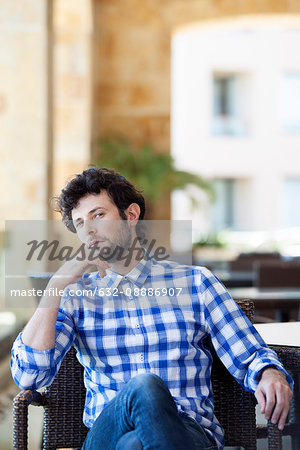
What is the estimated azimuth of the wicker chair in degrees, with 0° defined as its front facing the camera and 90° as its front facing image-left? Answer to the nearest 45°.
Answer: approximately 0°

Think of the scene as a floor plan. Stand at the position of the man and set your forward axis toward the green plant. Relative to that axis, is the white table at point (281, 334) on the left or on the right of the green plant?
right

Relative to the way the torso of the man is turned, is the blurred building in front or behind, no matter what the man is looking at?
behind

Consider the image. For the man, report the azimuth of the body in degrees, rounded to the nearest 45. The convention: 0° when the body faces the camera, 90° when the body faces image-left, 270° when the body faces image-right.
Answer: approximately 0°

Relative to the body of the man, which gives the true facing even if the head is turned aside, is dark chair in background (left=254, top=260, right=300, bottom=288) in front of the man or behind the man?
behind

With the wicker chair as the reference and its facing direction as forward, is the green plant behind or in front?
behind

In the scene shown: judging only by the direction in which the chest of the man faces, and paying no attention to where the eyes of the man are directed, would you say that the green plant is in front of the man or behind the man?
behind

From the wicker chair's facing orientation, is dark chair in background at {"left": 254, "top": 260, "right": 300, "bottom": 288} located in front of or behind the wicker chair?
behind

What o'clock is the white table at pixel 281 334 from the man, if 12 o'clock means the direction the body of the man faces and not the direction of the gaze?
The white table is roughly at 8 o'clock from the man.
